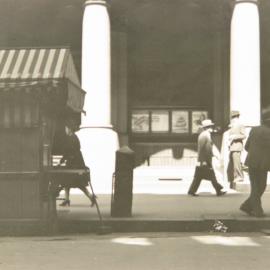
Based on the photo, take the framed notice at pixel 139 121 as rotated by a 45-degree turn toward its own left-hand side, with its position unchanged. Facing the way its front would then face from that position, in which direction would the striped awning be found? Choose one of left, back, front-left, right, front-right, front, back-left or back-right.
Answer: front-right

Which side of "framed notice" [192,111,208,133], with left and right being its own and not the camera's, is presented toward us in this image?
front

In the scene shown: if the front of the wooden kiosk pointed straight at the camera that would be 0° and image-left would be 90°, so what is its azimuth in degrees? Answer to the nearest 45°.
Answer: approximately 0°

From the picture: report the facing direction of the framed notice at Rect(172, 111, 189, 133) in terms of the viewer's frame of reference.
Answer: facing the viewer

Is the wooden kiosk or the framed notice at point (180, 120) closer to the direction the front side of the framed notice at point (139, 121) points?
the wooden kiosk

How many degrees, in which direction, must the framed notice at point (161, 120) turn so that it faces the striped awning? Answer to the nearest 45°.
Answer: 0° — it already faces it

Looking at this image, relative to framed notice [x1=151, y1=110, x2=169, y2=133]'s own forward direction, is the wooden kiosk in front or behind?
in front

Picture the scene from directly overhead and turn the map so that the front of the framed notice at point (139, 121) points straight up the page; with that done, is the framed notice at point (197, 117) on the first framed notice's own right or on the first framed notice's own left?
on the first framed notice's own left

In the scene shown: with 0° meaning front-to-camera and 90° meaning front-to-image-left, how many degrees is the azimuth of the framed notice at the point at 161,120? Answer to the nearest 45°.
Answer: approximately 0°

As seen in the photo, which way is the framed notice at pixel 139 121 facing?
toward the camera

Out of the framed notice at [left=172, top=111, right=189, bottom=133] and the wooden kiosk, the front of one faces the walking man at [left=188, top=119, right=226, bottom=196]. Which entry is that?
the framed notice

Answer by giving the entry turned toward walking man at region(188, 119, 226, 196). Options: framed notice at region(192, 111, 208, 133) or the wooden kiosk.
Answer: the framed notice

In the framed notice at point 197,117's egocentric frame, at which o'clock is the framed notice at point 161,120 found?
the framed notice at point 161,120 is roughly at 3 o'clock from the framed notice at point 197,117.
